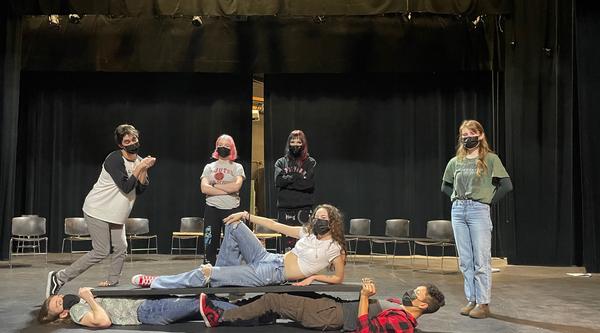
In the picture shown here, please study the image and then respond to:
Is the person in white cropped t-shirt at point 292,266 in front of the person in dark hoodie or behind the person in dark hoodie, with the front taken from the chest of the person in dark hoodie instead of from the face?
in front

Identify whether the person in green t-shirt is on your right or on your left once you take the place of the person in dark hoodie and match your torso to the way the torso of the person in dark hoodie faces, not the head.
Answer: on your left

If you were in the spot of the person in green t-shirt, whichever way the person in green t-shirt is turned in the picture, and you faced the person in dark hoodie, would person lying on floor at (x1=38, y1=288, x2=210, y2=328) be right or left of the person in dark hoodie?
left

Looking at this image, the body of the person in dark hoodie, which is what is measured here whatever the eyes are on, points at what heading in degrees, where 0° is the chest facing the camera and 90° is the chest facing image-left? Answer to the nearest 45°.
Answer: approximately 0°

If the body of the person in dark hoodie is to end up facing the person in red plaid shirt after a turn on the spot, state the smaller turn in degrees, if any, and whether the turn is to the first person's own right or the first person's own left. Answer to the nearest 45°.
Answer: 0° — they already face them

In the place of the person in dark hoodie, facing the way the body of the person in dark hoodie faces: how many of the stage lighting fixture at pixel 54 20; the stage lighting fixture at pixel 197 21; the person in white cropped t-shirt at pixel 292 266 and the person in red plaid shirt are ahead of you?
2

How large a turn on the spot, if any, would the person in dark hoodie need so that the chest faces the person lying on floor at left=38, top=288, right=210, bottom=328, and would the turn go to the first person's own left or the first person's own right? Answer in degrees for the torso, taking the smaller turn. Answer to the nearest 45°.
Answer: approximately 45° to the first person's own right

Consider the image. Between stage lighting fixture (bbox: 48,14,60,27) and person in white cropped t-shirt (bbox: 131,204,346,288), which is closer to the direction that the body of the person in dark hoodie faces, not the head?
the person in white cropped t-shirt
